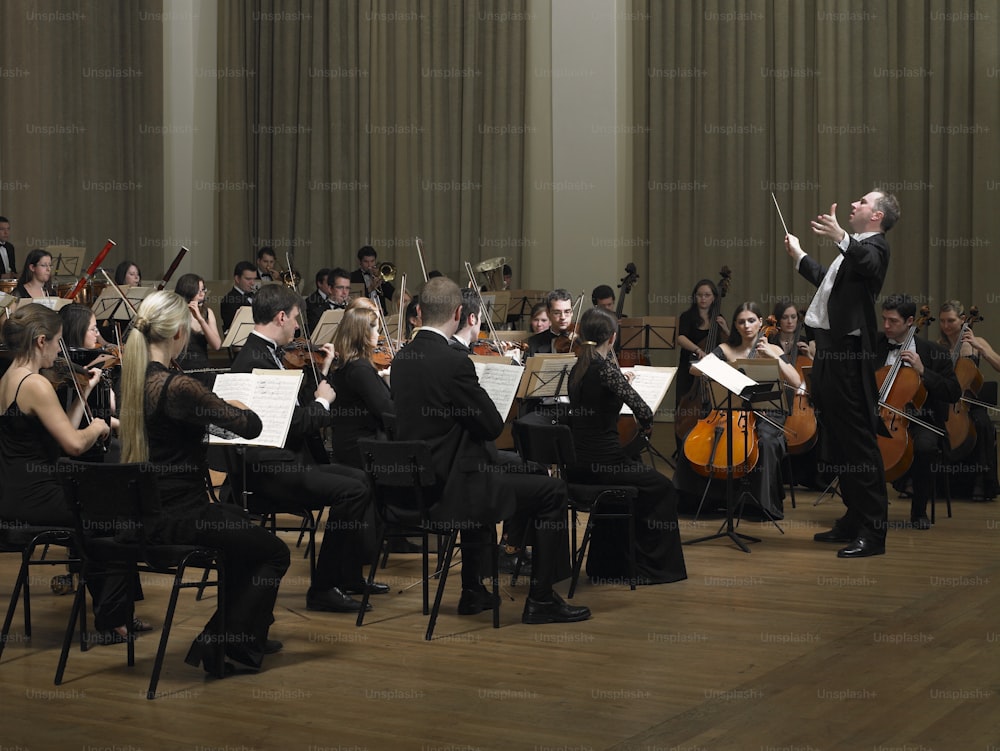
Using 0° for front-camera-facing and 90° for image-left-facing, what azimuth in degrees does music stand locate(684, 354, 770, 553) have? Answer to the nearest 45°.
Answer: approximately 270°

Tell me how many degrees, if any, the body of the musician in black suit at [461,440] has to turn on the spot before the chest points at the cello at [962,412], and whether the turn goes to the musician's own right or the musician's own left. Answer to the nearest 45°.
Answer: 0° — they already face it

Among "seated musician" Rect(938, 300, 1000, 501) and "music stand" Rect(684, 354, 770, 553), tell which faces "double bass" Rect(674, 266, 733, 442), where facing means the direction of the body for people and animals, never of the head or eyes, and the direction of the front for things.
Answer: the seated musician

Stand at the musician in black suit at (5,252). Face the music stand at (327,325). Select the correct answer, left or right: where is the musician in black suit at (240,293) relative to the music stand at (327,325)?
left

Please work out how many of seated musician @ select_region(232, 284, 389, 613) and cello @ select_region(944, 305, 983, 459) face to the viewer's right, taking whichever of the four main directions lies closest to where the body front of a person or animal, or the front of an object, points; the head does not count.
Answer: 1

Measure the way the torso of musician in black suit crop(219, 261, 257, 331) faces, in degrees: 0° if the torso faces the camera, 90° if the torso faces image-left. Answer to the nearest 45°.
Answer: approximately 315°

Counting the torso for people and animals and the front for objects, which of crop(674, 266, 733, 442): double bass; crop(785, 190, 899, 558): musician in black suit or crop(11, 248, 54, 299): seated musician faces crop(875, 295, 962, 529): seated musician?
crop(11, 248, 54, 299): seated musician

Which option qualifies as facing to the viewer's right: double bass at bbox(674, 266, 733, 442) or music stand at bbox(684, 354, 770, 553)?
the music stand

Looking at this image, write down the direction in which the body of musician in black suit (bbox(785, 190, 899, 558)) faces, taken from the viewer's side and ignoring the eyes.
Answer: to the viewer's left

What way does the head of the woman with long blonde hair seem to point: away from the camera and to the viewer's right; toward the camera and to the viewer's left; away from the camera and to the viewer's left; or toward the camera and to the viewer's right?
away from the camera and to the viewer's right

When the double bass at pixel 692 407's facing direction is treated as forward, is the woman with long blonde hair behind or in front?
in front

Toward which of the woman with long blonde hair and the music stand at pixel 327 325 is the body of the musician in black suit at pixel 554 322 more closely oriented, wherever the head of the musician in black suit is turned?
the woman with long blonde hair

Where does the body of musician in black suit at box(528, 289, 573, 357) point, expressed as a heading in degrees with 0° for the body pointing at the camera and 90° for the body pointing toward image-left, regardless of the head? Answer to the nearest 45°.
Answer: approximately 315°

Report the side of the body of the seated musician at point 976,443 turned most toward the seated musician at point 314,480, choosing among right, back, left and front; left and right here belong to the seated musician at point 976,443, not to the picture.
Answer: front

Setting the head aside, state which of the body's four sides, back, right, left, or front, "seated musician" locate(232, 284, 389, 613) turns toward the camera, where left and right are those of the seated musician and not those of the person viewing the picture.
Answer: right
